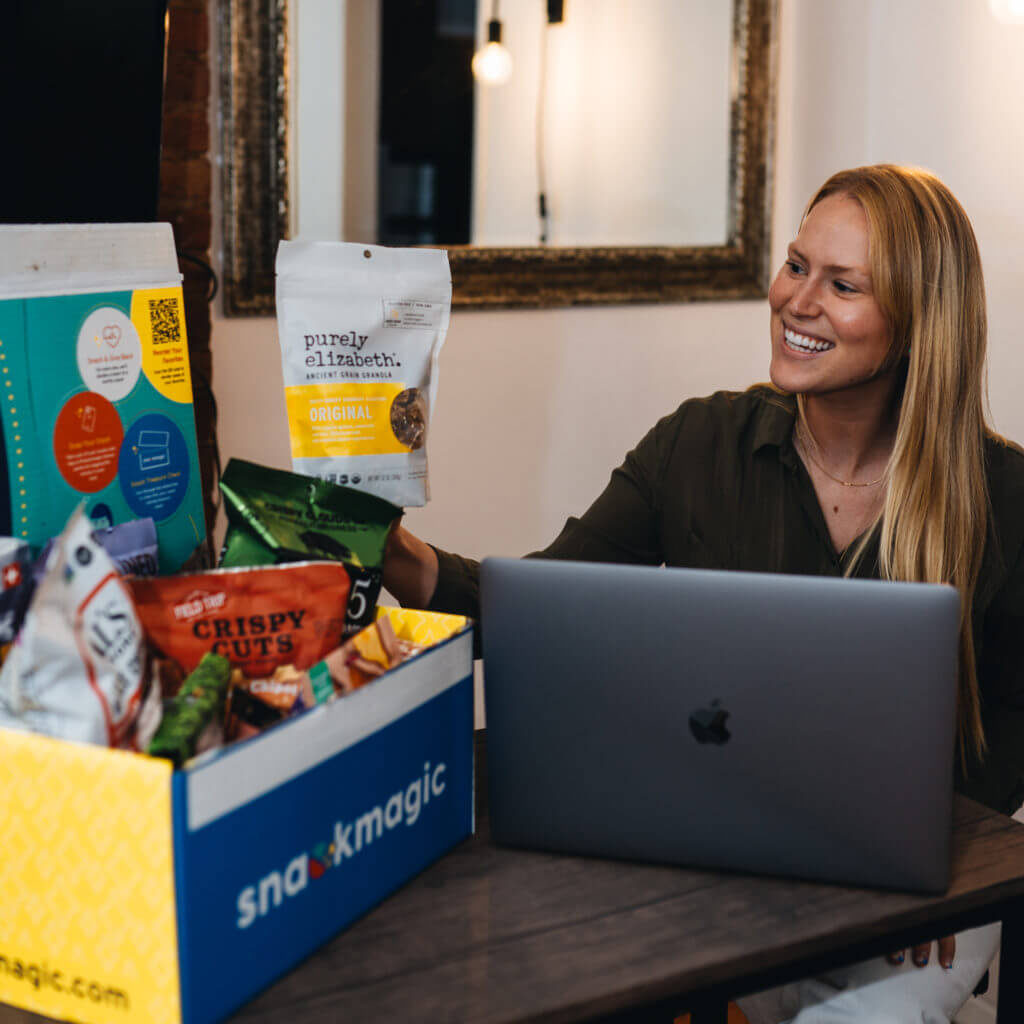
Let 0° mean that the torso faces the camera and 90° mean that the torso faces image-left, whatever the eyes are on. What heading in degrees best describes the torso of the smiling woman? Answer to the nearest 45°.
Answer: approximately 0°

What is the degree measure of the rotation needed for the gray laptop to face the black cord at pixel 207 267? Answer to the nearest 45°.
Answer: approximately 45° to its left

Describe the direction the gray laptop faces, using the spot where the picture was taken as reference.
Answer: facing away from the viewer

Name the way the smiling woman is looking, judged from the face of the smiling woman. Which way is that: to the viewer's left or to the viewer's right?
to the viewer's left

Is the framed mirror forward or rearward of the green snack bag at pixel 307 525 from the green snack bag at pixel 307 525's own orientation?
rearward

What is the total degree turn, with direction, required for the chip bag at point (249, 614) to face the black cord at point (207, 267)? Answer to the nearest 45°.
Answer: approximately 180°
